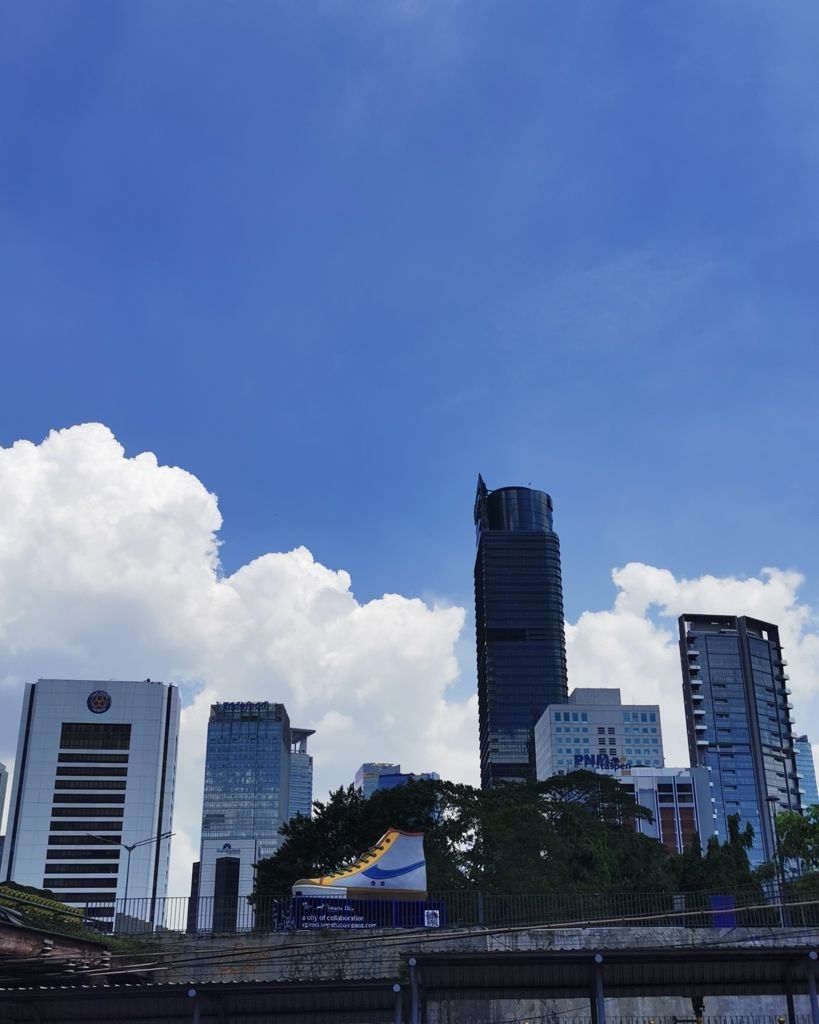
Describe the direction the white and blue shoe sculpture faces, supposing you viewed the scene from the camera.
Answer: facing to the left of the viewer
